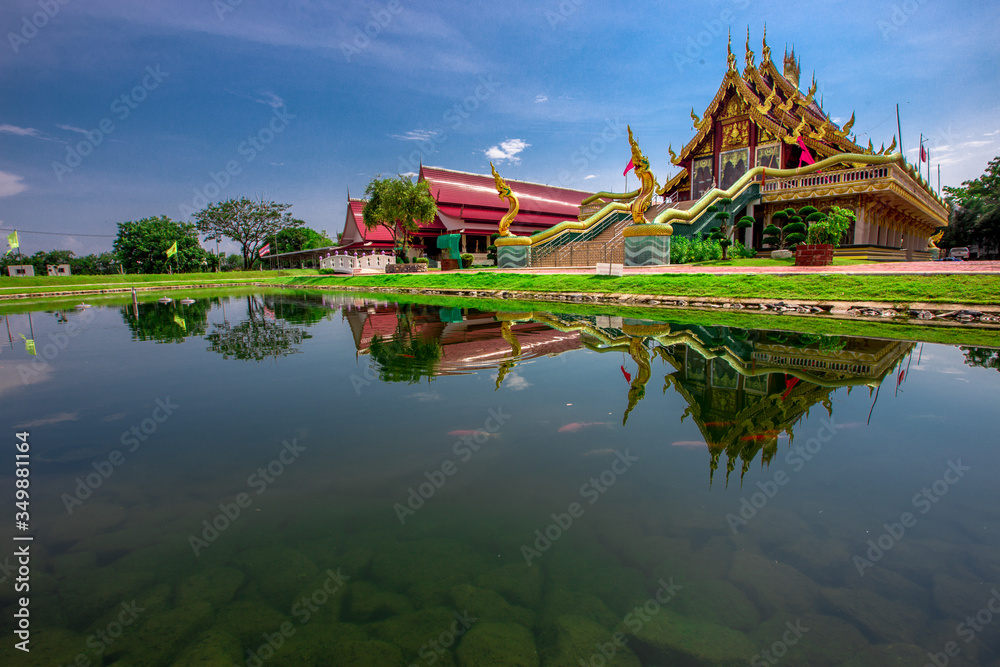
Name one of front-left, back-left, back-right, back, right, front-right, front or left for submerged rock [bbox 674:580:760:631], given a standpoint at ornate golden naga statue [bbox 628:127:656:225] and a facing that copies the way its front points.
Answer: front-left

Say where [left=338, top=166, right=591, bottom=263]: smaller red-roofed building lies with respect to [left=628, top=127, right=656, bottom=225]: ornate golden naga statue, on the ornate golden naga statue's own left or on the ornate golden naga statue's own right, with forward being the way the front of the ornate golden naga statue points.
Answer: on the ornate golden naga statue's own right

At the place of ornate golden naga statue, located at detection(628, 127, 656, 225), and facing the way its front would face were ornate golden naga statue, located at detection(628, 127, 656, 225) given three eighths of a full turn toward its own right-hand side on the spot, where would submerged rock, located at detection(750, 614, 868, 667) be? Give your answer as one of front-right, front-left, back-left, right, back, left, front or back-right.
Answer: back

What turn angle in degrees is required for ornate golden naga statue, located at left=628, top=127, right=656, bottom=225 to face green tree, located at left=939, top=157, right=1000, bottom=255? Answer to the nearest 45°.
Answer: approximately 180°

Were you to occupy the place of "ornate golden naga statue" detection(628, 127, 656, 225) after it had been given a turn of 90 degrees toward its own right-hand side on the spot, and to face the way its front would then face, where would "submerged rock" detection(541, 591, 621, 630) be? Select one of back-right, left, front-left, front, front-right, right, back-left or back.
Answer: back-left

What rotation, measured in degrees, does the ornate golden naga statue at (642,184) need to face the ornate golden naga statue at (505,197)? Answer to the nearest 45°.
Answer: approximately 90° to its right

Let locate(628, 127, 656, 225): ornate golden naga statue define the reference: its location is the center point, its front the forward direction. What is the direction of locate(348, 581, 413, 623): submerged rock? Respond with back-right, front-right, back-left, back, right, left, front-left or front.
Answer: front-left

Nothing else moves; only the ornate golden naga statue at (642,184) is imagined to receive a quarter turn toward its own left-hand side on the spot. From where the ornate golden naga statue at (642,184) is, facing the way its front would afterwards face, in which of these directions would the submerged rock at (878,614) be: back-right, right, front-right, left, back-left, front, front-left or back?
front-right

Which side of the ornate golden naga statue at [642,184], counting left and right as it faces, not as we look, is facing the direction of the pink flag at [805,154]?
back

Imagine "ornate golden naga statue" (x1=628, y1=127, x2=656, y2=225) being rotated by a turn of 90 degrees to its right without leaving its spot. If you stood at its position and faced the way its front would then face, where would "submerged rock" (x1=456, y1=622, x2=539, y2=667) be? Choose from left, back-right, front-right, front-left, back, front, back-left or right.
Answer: back-left

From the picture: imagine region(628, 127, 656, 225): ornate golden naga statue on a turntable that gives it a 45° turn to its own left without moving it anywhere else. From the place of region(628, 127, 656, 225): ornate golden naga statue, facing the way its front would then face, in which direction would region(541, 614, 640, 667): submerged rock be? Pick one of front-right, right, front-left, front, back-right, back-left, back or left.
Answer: front

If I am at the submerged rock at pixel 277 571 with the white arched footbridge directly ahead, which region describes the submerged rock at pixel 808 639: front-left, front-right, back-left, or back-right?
back-right

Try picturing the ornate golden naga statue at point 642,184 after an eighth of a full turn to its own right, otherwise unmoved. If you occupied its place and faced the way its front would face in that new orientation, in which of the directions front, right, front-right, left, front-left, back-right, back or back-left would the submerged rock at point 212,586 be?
left

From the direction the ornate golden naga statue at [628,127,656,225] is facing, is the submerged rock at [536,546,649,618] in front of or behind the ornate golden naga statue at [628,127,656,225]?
in front

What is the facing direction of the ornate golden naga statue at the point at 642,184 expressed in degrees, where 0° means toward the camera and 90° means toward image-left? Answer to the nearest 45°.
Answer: approximately 45°

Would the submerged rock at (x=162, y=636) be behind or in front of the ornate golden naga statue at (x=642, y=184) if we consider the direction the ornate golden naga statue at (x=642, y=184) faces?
in front

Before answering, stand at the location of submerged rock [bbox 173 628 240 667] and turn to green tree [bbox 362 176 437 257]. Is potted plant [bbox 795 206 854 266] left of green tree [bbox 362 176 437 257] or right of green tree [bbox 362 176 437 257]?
right

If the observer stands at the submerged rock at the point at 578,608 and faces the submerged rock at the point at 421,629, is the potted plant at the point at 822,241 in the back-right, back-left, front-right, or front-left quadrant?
back-right
